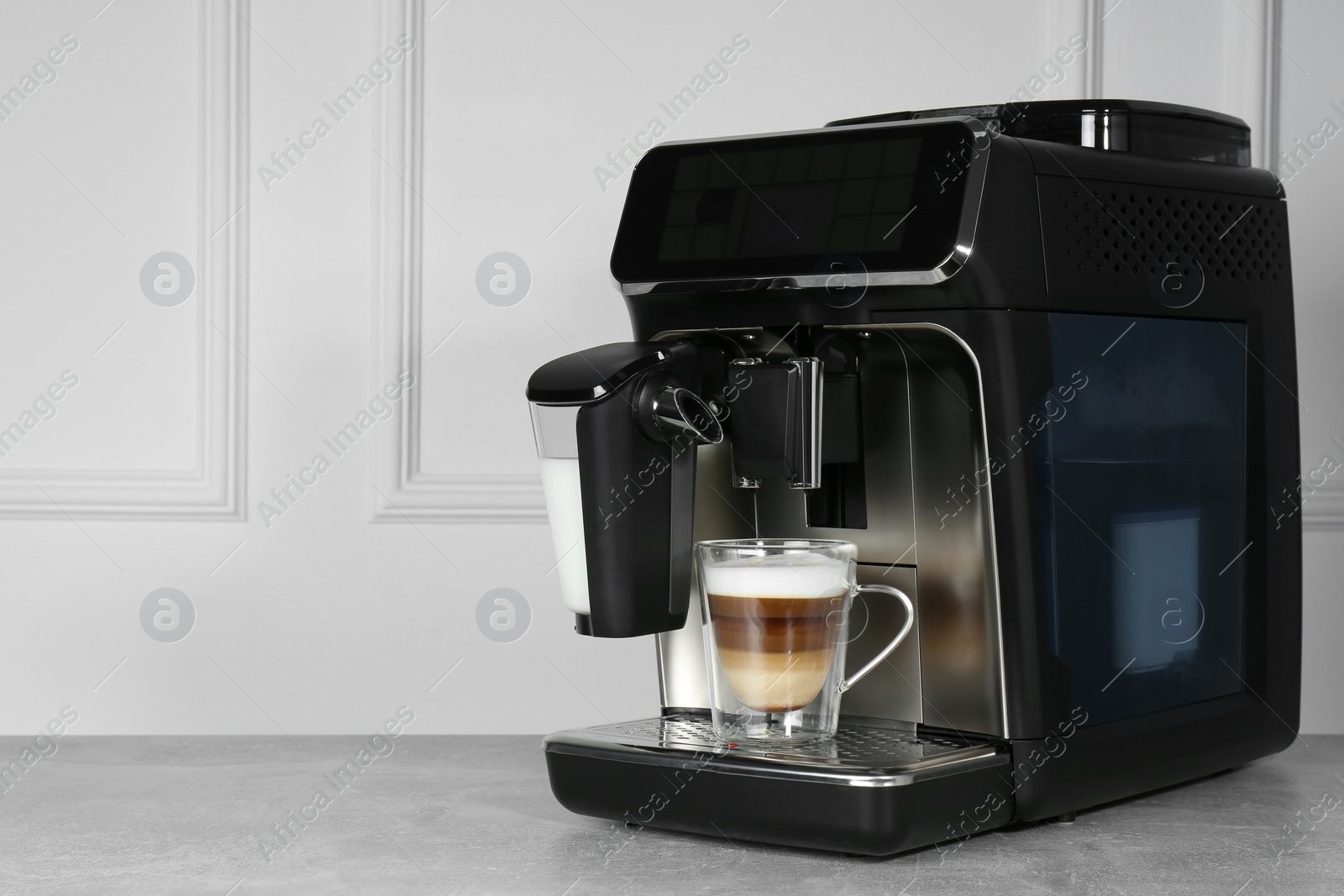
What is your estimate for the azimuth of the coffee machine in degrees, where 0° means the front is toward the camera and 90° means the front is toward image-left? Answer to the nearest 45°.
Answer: approximately 45°
